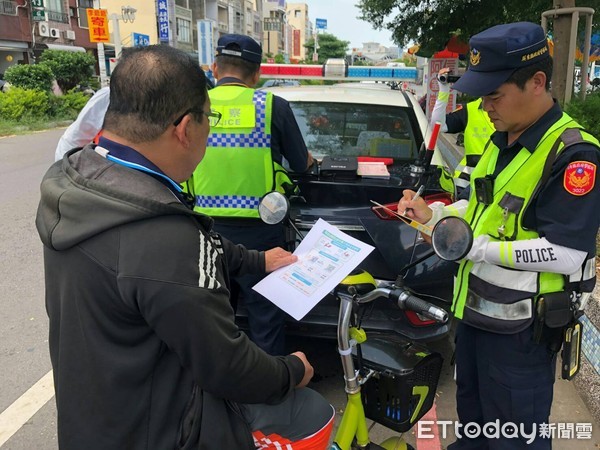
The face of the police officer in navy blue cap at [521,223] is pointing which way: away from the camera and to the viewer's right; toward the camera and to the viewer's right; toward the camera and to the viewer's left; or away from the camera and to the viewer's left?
toward the camera and to the viewer's left

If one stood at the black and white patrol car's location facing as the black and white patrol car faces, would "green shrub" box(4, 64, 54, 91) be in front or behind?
in front

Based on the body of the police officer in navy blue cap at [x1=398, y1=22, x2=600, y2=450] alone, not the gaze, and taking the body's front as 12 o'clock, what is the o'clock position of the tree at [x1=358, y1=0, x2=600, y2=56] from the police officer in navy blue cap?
The tree is roughly at 4 o'clock from the police officer in navy blue cap.

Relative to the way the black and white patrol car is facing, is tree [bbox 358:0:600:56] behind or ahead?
ahead

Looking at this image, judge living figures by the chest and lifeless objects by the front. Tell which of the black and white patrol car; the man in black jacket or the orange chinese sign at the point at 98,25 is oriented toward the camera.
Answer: the orange chinese sign

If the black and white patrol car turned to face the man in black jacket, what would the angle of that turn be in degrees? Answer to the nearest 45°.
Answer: approximately 180°

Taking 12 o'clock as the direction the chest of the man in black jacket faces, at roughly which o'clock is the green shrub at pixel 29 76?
The green shrub is roughly at 10 o'clock from the man in black jacket.

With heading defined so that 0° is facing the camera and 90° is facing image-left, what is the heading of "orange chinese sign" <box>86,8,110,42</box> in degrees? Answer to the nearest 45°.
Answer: approximately 0°

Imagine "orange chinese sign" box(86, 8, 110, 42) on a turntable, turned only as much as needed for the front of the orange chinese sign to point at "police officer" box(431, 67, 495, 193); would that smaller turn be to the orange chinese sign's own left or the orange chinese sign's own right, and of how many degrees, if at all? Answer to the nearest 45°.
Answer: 0° — it already faces them

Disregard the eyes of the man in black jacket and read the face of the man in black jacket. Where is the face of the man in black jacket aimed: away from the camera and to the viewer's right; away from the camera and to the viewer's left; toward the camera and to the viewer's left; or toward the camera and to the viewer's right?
away from the camera and to the viewer's right

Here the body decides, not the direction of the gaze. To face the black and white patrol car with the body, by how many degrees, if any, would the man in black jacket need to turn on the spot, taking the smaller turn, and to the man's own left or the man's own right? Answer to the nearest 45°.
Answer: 0° — they already face it

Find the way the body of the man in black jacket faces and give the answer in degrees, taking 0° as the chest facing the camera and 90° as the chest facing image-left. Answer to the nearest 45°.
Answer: approximately 225°

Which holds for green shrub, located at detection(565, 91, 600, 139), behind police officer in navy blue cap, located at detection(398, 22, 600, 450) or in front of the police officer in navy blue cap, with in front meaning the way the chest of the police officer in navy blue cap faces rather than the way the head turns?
behind

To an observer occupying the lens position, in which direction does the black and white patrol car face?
facing away from the viewer

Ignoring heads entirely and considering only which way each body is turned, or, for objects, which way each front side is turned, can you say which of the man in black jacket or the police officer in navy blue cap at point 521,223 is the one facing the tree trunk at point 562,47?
the man in black jacket

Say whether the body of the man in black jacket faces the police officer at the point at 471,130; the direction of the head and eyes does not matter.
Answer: yes
